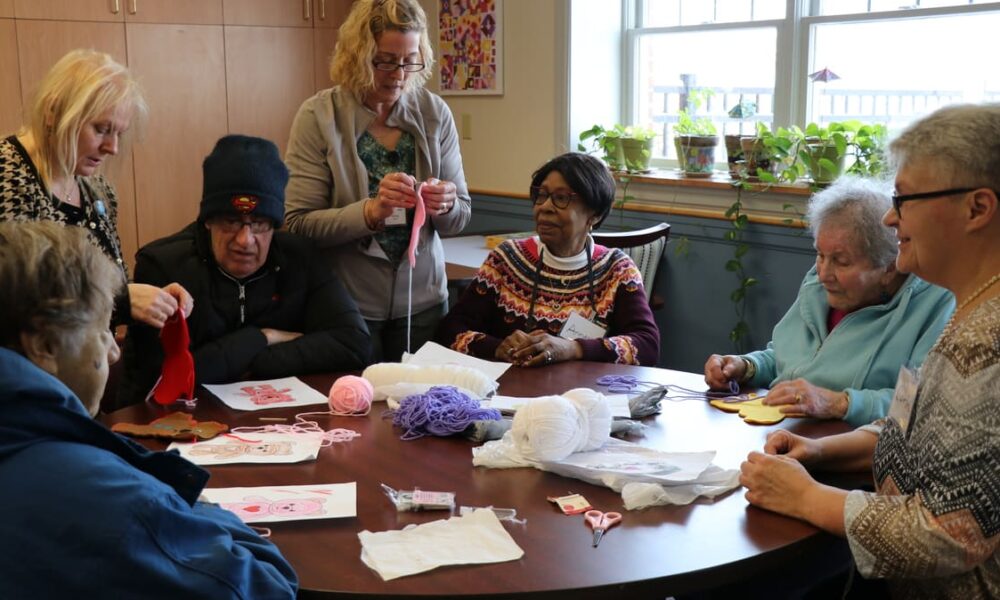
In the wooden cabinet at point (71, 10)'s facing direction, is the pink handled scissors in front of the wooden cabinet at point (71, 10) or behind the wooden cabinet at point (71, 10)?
in front

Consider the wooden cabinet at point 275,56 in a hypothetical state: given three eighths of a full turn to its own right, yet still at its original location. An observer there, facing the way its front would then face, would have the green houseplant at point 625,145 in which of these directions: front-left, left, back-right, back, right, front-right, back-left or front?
back

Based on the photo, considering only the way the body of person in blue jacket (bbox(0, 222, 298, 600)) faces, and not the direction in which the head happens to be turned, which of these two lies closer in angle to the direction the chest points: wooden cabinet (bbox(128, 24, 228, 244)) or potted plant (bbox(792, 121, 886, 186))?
the potted plant

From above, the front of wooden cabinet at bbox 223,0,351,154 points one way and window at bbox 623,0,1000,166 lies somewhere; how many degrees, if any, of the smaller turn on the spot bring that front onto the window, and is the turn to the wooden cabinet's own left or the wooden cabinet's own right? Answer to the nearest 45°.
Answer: approximately 45° to the wooden cabinet's own left

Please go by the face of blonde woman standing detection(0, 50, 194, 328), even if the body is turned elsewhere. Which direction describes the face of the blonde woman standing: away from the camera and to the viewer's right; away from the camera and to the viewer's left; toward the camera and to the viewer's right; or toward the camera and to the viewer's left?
toward the camera and to the viewer's right

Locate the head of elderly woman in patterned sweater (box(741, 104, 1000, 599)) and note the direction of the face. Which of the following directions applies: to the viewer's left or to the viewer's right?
to the viewer's left

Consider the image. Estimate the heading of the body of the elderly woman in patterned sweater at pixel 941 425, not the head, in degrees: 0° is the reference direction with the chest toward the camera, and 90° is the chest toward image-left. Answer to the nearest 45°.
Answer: approximately 90°

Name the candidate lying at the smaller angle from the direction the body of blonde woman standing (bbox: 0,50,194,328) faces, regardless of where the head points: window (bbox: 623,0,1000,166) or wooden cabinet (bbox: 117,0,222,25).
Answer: the window

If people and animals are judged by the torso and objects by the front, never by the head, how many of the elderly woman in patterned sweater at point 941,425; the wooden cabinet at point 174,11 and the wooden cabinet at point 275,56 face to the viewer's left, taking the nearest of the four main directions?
1

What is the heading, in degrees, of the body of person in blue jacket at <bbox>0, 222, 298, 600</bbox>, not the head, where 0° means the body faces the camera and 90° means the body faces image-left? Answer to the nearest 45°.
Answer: approximately 225°

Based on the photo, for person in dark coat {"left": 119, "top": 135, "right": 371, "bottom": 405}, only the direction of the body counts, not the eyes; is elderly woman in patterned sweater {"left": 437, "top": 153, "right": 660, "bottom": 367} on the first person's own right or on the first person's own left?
on the first person's own left
